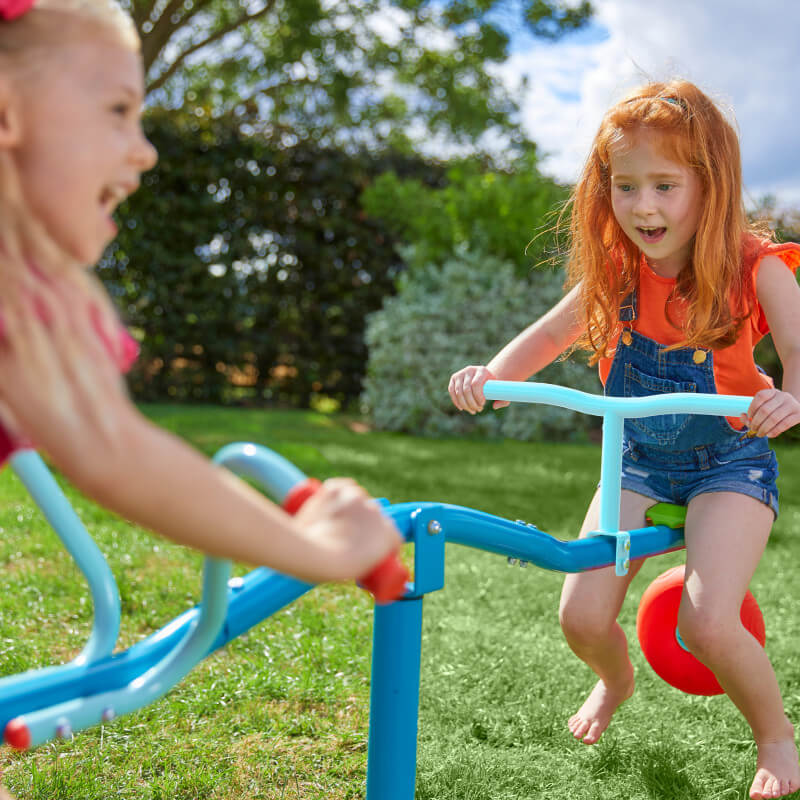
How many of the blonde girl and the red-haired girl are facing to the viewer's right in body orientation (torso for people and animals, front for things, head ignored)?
1

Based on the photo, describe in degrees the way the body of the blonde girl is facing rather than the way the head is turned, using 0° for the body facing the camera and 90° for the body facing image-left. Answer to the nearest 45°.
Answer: approximately 270°

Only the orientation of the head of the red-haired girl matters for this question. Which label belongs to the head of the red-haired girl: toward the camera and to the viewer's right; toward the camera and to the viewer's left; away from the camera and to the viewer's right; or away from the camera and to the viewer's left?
toward the camera and to the viewer's left

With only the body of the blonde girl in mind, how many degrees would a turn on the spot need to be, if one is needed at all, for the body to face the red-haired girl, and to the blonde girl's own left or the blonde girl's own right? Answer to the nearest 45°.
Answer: approximately 45° to the blonde girl's own left

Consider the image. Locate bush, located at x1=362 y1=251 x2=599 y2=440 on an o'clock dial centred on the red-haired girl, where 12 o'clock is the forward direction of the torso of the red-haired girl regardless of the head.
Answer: The bush is roughly at 4 o'clock from the red-haired girl.

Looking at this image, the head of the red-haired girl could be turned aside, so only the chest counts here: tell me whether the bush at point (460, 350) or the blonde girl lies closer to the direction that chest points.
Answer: the blonde girl

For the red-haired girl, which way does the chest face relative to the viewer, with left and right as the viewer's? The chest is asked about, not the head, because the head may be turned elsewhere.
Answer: facing the viewer and to the left of the viewer
